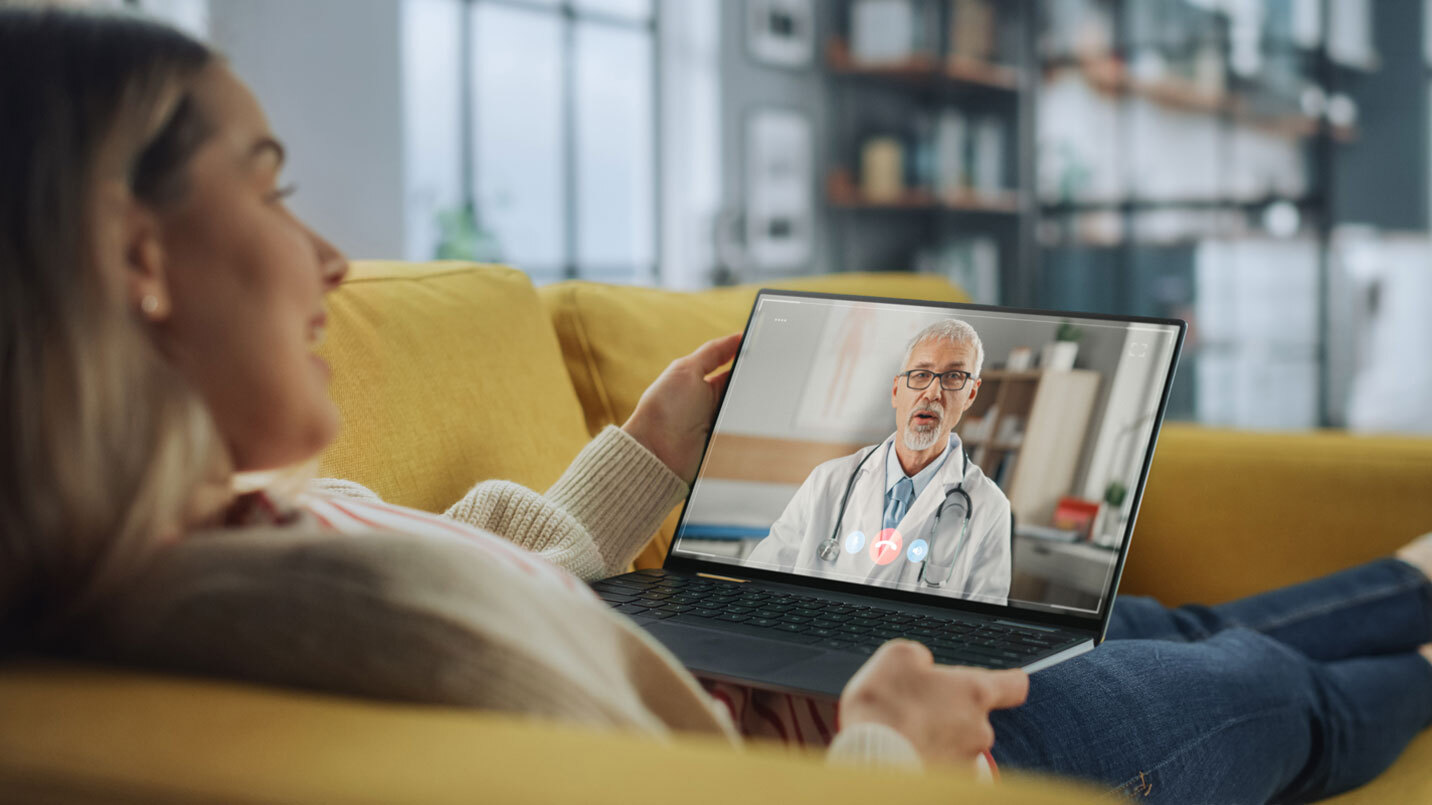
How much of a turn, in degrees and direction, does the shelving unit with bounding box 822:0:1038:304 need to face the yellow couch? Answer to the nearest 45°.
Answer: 0° — it already faces it

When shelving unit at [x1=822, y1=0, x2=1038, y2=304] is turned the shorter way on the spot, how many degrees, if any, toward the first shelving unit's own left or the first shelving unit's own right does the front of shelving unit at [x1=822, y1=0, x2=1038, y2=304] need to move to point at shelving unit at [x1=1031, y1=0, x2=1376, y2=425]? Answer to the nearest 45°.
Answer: approximately 45° to the first shelving unit's own left

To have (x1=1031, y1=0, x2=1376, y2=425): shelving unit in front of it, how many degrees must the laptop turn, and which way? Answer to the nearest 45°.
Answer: approximately 135° to its right

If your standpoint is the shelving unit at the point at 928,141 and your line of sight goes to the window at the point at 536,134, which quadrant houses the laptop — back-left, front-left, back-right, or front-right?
front-left

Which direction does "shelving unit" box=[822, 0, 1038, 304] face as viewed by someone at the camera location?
facing the viewer

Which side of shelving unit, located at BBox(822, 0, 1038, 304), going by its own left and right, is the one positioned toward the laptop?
front

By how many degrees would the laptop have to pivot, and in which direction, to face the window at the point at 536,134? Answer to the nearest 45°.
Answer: approximately 135° to its right

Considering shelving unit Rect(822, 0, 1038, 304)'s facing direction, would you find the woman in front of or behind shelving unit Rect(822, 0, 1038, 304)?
in front

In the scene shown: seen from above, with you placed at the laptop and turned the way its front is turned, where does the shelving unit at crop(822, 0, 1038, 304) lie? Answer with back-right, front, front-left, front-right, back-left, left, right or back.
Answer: back-right

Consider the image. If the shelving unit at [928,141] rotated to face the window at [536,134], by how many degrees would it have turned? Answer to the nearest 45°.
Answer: approximately 45° to its right

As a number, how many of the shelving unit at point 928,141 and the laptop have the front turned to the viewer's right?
0
